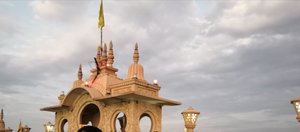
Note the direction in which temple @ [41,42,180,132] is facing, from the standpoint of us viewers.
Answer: facing the viewer and to the left of the viewer

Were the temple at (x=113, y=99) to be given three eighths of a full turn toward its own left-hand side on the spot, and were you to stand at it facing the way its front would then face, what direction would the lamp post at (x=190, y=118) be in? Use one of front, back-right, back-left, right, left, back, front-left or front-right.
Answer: front-right

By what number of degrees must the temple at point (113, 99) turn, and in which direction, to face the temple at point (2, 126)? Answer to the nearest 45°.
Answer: approximately 90° to its right
